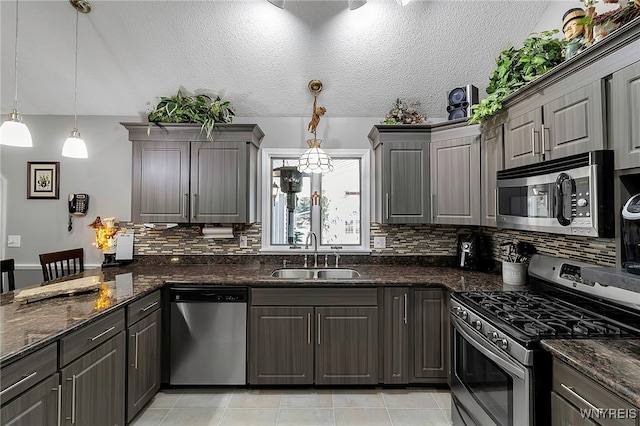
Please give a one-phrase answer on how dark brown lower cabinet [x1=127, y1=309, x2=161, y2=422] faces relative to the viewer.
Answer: facing the viewer and to the right of the viewer

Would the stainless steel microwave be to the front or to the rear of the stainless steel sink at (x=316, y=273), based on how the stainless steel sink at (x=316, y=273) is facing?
to the front

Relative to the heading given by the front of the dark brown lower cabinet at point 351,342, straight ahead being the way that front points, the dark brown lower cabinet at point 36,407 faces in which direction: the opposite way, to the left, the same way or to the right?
to the left

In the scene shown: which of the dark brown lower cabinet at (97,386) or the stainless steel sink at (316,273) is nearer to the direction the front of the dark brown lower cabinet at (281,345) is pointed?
the dark brown lower cabinet

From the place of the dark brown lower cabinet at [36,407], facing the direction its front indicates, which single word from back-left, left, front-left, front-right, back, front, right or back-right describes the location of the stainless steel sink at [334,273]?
front-left

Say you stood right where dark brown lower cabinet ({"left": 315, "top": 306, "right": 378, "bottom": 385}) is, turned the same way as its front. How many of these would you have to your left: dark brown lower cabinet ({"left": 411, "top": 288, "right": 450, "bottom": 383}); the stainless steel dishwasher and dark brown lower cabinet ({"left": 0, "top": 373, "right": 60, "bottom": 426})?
1

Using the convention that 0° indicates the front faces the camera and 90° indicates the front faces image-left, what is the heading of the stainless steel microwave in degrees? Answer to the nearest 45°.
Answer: approximately 45°

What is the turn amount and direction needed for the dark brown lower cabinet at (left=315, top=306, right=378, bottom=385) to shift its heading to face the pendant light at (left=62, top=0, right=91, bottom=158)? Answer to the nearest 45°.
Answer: approximately 90° to its right

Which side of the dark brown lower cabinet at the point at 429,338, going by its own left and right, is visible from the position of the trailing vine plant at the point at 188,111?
right

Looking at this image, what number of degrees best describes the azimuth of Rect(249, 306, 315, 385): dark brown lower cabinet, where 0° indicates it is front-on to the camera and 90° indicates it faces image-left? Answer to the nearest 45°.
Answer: approximately 0°
